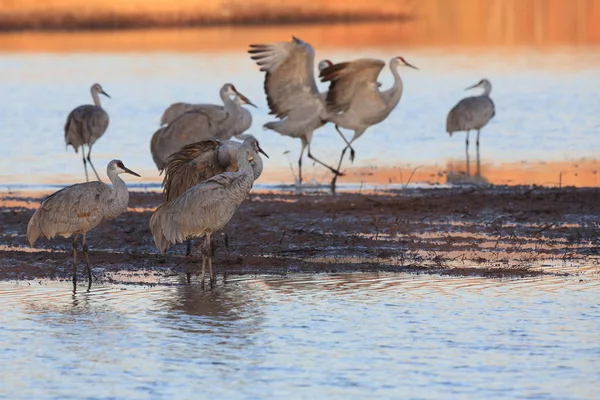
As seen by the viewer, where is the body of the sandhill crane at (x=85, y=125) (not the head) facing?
to the viewer's right

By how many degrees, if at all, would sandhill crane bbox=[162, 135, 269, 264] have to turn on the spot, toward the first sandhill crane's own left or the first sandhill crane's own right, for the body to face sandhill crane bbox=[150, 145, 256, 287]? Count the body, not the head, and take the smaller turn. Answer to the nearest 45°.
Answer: approximately 90° to the first sandhill crane's own right

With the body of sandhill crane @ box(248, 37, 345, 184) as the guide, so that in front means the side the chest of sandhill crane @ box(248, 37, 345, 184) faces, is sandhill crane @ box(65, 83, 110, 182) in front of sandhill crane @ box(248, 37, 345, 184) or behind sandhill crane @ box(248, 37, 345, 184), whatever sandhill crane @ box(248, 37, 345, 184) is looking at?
behind

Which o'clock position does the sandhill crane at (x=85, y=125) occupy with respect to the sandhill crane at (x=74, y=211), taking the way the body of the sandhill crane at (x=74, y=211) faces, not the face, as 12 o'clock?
the sandhill crane at (x=85, y=125) is roughly at 9 o'clock from the sandhill crane at (x=74, y=211).

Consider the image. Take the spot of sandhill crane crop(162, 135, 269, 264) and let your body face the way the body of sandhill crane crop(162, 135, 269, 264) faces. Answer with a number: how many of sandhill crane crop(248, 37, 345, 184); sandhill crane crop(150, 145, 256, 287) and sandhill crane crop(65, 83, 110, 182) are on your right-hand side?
1

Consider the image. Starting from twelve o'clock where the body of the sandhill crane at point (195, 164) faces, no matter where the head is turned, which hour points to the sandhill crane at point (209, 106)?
the sandhill crane at point (209, 106) is roughly at 9 o'clock from the sandhill crane at point (195, 164).

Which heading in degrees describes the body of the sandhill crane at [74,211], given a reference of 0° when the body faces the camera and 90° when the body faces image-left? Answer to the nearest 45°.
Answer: approximately 270°

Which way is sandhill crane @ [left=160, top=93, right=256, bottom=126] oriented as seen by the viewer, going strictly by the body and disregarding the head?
to the viewer's right

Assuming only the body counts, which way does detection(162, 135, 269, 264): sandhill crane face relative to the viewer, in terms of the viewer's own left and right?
facing to the right of the viewer

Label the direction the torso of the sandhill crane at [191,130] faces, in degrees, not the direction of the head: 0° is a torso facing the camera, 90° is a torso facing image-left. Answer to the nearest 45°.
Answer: approximately 270°

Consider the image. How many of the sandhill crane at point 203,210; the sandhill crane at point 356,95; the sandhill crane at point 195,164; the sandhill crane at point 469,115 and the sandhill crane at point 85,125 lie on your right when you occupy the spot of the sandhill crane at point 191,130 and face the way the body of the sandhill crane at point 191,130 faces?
2

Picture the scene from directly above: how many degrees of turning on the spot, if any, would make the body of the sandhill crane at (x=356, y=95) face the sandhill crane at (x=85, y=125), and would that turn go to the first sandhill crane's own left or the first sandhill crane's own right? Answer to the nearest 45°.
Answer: approximately 180°
